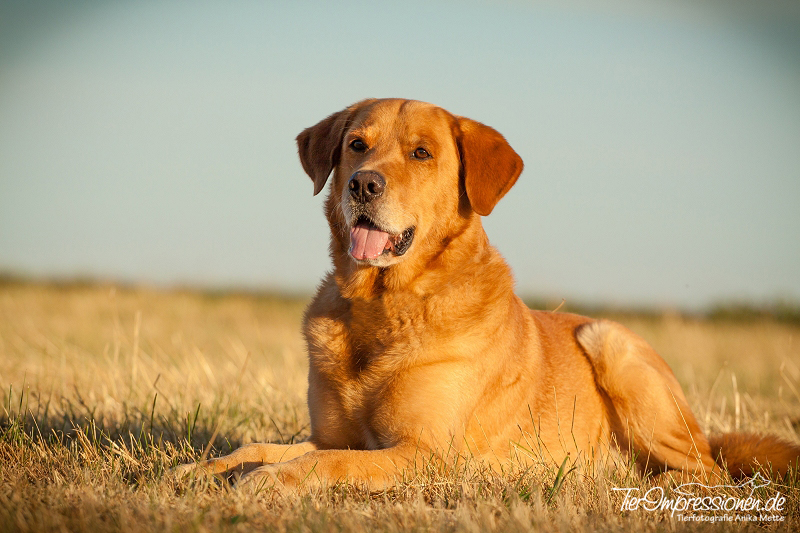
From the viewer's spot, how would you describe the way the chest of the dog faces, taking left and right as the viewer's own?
facing the viewer and to the left of the viewer
